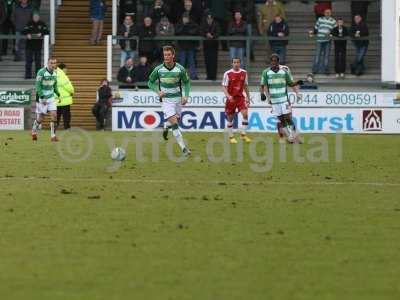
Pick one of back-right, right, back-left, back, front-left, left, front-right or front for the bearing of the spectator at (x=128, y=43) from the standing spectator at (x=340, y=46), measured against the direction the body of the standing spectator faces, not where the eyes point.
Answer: right

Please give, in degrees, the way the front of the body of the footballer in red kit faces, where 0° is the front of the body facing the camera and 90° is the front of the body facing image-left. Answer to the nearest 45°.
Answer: approximately 0°

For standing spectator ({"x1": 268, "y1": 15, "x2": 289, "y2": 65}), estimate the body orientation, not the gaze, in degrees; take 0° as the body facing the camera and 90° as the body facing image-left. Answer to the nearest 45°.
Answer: approximately 0°

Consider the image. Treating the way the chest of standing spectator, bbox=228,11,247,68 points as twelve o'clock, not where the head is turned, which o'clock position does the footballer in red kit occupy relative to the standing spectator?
The footballer in red kit is roughly at 12 o'clock from the standing spectator.
